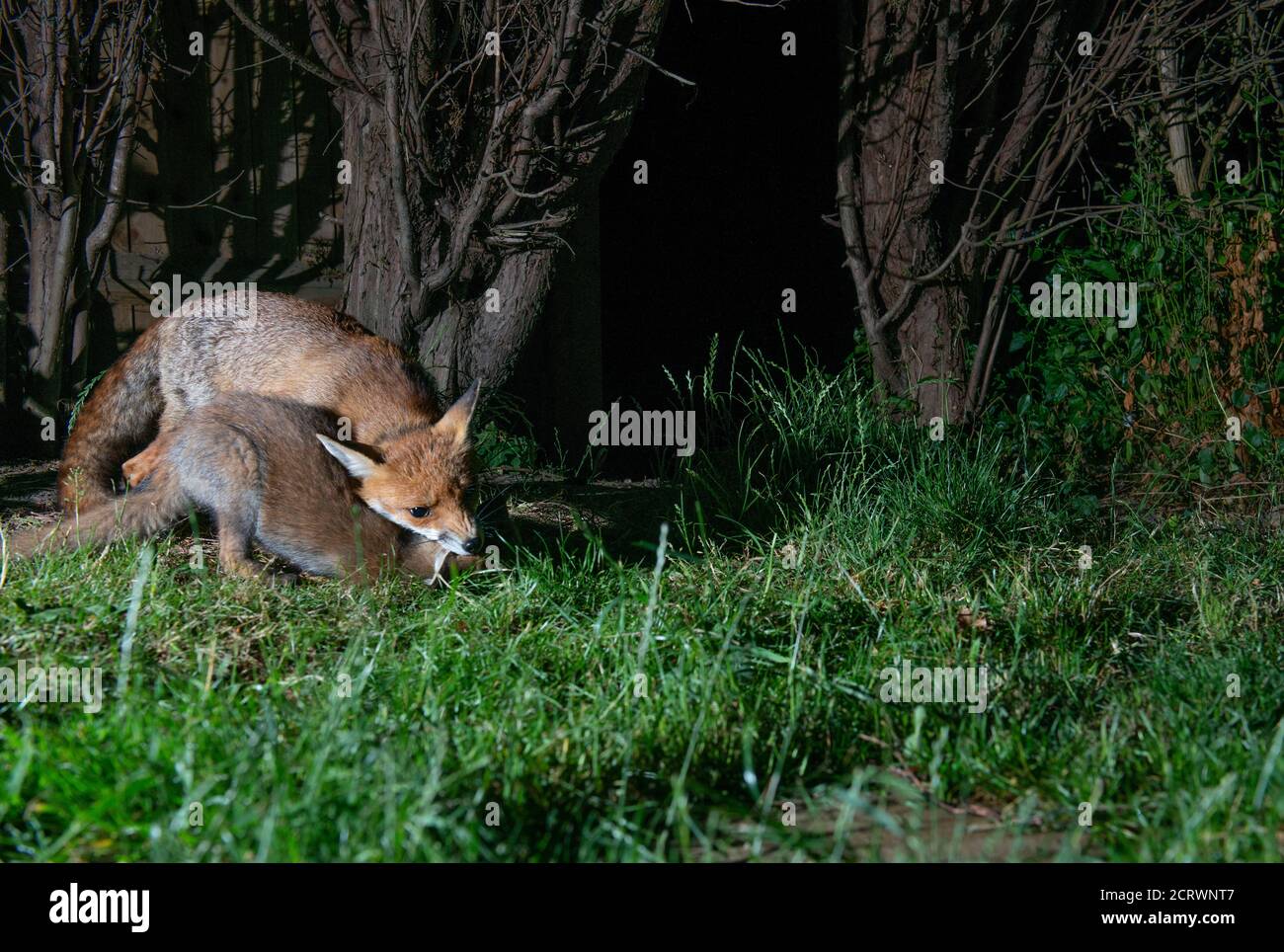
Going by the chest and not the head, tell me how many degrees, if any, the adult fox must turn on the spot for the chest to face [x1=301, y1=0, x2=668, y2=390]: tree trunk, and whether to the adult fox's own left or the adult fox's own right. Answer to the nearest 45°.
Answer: approximately 45° to the adult fox's own left

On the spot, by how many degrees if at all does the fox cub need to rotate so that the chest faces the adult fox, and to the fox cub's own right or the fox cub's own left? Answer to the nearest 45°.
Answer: approximately 90° to the fox cub's own left

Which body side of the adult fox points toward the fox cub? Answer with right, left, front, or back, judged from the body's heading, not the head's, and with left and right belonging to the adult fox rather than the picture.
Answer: right

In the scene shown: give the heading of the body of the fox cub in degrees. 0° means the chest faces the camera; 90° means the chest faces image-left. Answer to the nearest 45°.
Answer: approximately 270°

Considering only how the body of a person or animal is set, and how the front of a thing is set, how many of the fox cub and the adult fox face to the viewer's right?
2

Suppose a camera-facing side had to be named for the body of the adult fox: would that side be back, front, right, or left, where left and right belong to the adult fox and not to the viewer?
right
